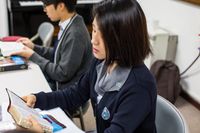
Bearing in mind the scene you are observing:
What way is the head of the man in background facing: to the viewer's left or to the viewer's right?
to the viewer's left

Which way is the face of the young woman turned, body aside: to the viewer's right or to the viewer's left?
to the viewer's left

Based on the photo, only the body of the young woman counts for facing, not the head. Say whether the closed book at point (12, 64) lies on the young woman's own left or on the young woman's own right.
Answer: on the young woman's own right

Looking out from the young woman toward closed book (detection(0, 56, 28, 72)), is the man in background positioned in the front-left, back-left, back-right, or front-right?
front-right

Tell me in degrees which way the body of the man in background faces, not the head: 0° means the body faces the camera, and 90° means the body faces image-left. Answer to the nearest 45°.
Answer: approximately 90°

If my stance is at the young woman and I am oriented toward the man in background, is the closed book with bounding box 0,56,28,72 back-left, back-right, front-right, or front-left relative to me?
front-left

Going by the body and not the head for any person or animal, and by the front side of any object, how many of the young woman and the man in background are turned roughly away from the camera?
0

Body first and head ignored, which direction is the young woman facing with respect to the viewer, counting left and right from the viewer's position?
facing the viewer and to the left of the viewer
